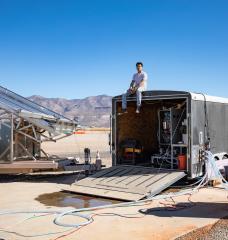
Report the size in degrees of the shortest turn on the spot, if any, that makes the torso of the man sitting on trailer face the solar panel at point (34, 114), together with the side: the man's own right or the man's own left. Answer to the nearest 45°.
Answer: approximately 45° to the man's own right

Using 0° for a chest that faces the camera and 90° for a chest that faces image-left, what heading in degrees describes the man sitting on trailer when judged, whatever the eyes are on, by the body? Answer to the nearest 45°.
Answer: approximately 45°
